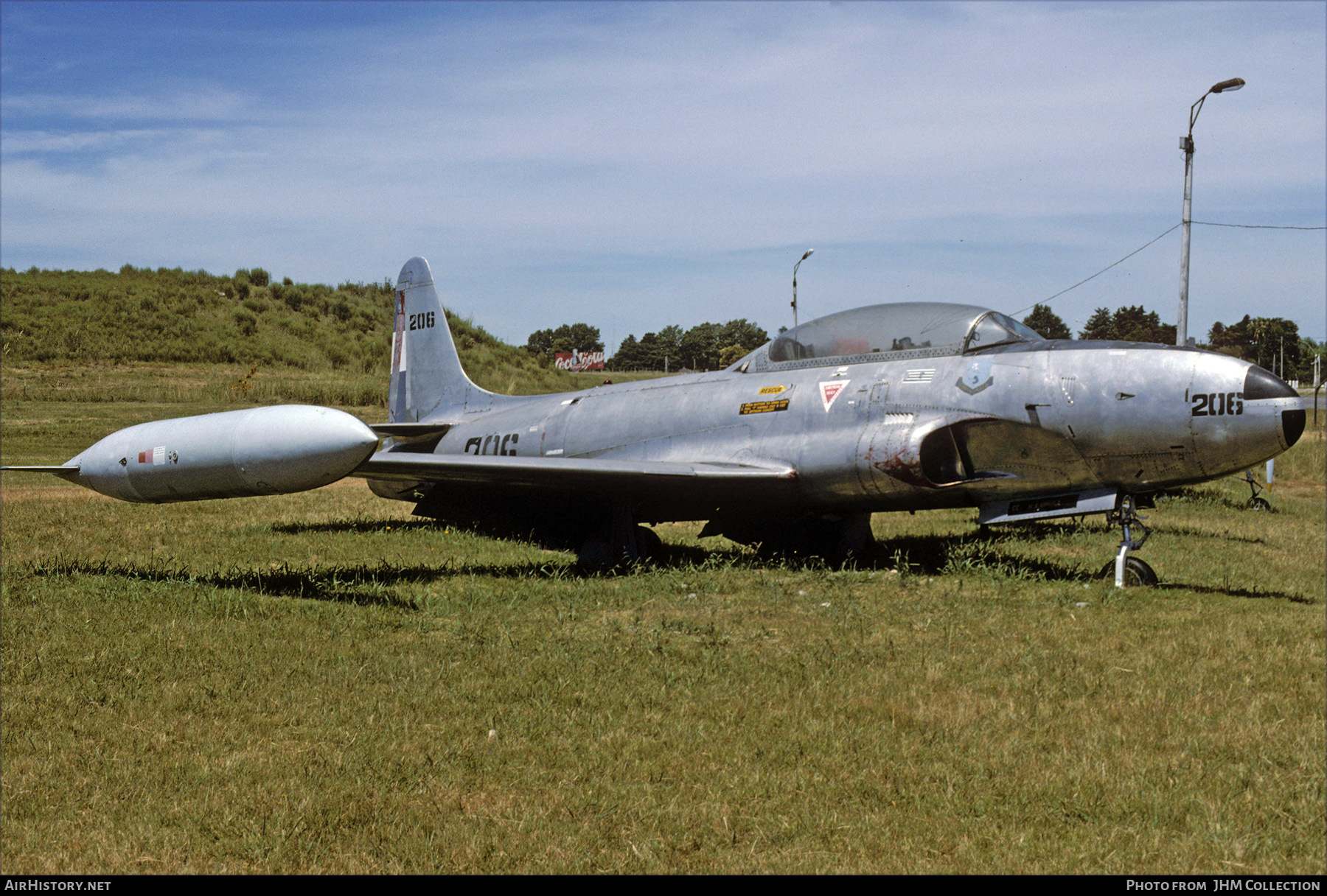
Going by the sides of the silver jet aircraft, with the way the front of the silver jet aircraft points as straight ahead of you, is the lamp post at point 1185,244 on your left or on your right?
on your left

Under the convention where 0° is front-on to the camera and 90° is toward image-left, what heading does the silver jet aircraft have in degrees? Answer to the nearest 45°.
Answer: approximately 315°
